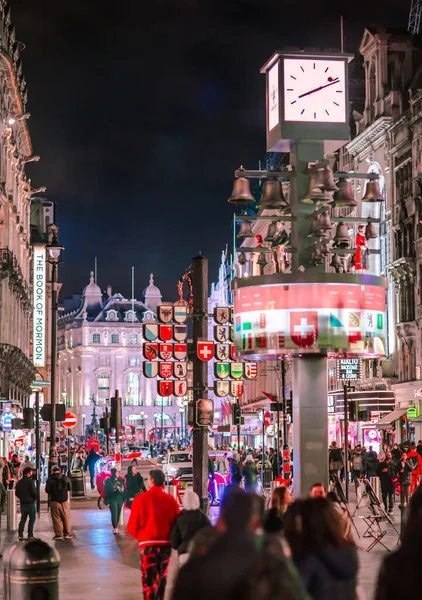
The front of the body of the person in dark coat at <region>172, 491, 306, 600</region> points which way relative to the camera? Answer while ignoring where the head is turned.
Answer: away from the camera

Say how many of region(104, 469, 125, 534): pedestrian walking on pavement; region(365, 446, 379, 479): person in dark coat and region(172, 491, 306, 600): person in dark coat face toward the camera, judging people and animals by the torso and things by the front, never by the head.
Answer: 1

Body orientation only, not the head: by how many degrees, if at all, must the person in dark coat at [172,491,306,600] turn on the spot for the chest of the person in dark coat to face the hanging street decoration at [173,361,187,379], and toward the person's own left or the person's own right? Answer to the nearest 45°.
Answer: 0° — they already face it

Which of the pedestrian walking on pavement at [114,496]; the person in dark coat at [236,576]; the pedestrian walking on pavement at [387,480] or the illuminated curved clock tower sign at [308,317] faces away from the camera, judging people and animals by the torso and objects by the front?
the person in dark coat

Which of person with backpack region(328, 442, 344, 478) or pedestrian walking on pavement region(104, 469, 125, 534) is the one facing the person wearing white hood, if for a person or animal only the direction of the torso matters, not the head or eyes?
the pedestrian walking on pavement

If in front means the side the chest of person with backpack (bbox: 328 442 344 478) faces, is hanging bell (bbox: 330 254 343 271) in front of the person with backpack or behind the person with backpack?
behind

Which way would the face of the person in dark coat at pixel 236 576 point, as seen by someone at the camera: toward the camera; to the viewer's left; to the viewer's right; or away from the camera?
away from the camera

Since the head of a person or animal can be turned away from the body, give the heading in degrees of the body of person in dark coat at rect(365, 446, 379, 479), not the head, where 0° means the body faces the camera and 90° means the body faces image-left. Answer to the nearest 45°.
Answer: approximately 180°

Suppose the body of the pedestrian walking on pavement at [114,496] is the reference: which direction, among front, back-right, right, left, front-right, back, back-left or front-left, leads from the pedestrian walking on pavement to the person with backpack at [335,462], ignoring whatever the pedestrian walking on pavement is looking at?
back-left

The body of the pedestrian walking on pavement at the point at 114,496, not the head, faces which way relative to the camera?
toward the camera

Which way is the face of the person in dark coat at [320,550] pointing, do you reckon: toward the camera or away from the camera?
away from the camera

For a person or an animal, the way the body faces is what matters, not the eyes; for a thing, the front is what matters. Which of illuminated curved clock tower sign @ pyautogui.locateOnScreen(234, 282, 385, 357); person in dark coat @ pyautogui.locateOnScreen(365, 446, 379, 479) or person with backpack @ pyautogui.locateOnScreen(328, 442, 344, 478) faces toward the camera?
the illuminated curved clock tower sign

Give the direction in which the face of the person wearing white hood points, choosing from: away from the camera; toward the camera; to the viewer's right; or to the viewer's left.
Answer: away from the camera

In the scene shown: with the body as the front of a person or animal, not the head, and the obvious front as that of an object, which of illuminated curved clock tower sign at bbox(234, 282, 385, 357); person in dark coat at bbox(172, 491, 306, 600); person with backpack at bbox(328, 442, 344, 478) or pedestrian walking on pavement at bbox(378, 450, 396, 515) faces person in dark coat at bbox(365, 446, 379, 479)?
person in dark coat at bbox(172, 491, 306, 600)
